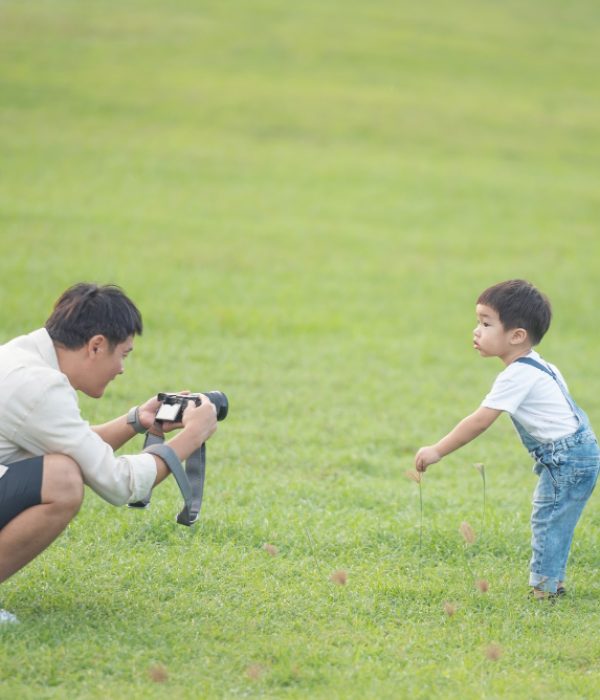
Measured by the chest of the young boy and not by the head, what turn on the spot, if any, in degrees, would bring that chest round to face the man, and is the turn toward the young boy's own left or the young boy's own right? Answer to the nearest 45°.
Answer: approximately 45° to the young boy's own left

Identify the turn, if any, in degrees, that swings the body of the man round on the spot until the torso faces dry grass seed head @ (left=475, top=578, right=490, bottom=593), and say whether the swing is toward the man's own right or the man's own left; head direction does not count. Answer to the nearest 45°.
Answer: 0° — they already face it

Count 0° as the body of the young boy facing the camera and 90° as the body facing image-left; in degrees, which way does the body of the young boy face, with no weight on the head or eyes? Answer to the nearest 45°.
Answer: approximately 90°

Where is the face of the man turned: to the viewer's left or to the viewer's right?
to the viewer's right

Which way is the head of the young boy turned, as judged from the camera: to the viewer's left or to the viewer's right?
to the viewer's left

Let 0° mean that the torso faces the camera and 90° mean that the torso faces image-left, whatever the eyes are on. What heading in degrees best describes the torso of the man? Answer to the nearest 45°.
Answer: approximately 270°

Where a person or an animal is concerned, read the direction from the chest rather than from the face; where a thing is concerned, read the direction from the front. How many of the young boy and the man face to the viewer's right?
1

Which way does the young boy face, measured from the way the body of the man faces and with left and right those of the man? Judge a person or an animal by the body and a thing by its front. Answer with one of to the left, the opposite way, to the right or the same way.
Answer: the opposite way
